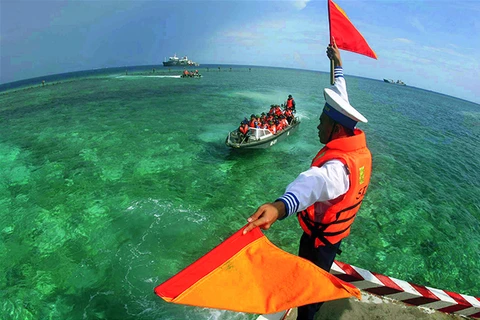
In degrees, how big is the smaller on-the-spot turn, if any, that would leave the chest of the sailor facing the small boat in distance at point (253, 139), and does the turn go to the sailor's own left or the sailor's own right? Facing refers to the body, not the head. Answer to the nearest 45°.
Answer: approximately 45° to the sailor's own right

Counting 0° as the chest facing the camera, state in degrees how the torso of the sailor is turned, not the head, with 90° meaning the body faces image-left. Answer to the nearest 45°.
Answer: approximately 135°

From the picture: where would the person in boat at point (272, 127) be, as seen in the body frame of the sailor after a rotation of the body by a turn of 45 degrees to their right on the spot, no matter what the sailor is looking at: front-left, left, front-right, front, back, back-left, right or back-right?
front
